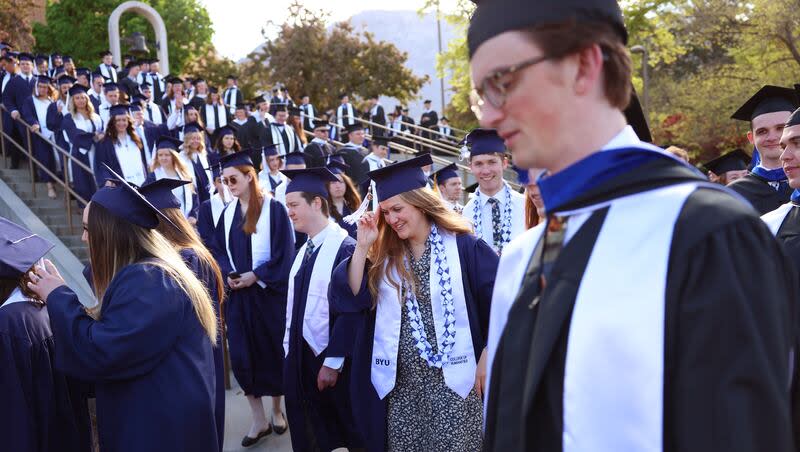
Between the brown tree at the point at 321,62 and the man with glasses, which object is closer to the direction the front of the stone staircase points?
the man with glasses

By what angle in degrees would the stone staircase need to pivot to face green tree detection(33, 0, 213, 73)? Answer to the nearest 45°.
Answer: approximately 135° to its left

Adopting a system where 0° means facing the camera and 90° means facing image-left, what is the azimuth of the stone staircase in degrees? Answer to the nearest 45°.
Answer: approximately 315°

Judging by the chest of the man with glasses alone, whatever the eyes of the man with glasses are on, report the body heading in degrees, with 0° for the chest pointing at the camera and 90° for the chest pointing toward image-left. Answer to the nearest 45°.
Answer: approximately 45°

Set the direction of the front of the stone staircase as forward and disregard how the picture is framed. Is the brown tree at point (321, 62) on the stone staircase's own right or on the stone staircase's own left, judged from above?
on the stone staircase's own left
